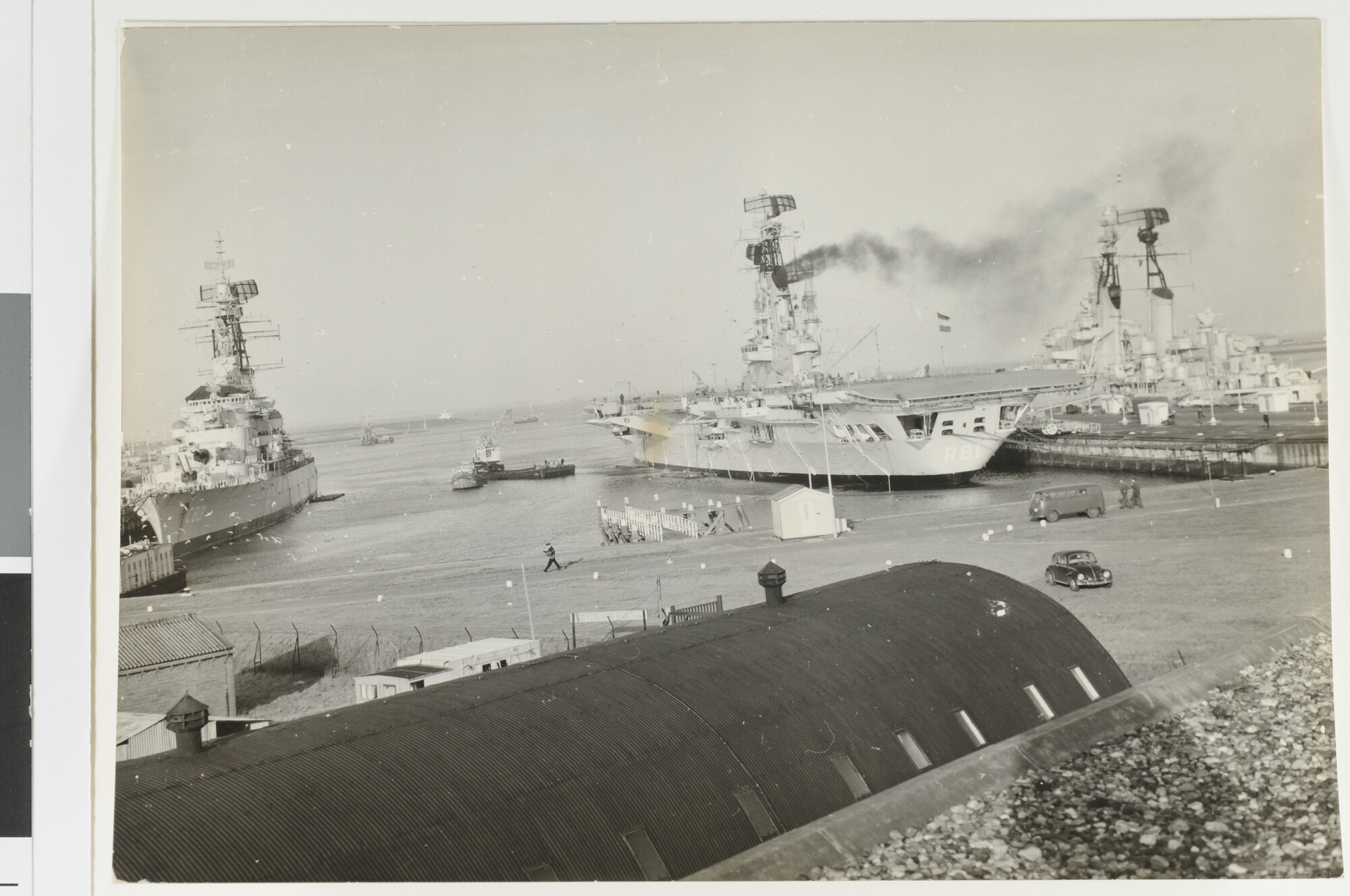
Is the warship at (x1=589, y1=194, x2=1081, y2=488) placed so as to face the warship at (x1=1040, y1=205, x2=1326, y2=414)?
no

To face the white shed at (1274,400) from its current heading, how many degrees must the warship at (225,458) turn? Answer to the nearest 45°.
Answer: approximately 90° to its left

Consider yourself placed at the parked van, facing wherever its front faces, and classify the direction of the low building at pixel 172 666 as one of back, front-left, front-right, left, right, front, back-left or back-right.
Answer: front

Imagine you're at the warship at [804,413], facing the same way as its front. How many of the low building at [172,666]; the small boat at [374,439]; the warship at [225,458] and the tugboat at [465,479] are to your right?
0

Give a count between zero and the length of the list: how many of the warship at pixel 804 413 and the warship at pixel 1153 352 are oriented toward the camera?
0

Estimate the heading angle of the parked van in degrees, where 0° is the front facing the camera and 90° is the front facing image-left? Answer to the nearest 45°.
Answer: approximately 45°

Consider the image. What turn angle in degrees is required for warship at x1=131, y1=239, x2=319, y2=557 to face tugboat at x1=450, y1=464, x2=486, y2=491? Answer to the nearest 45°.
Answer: approximately 135° to its left

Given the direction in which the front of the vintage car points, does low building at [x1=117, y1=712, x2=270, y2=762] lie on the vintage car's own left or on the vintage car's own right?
on the vintage car's own right

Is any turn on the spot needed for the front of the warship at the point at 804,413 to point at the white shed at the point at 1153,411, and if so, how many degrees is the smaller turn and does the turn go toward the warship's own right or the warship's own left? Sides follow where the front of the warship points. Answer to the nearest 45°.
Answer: approximately 135° to the warship's own right

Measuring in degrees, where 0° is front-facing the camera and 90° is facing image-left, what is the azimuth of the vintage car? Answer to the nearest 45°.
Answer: approximately 315°
